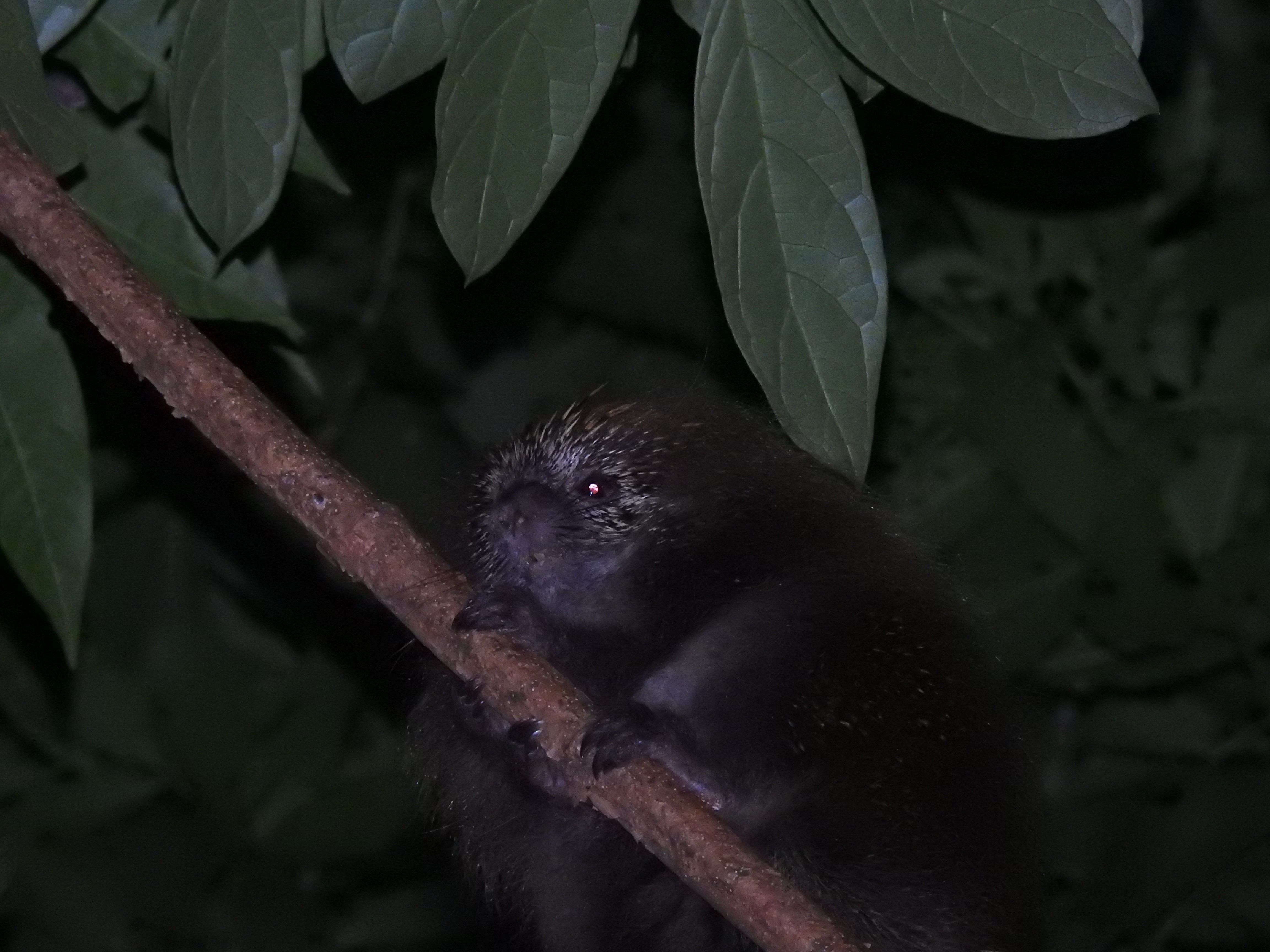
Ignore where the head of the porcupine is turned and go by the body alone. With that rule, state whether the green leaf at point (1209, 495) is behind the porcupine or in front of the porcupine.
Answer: behind

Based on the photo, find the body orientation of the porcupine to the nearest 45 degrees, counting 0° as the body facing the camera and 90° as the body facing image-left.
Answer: approximately 45°
